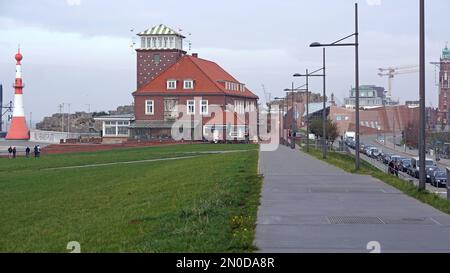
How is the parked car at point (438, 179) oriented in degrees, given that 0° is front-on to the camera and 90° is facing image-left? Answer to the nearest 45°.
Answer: approximately 315°

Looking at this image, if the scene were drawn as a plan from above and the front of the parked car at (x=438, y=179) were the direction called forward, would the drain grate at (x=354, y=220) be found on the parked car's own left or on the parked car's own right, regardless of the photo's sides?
on the parked car's own right
